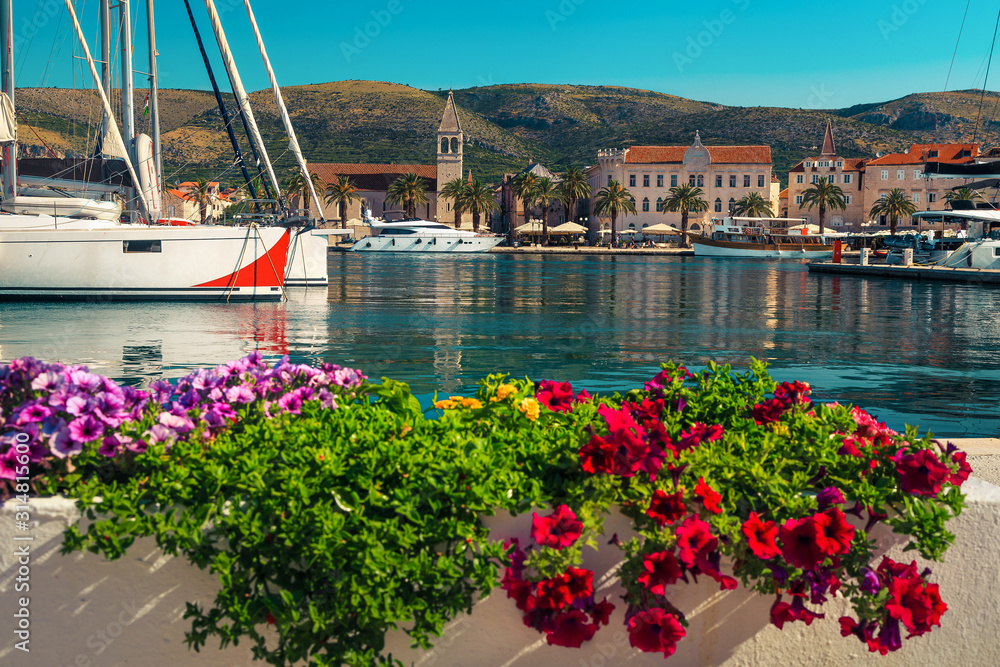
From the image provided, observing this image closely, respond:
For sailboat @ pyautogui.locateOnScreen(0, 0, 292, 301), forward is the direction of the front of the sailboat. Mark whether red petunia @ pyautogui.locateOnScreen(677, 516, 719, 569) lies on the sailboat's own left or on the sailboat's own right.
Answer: on the sailboat's own right

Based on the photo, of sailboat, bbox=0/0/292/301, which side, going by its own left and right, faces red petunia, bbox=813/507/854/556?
right

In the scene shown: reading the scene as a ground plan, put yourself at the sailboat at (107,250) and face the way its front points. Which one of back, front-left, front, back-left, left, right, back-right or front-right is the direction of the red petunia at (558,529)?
right

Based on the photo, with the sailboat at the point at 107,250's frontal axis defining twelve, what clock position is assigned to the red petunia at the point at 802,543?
The red petunia is roughly at 3 o'clock from the sailboat.

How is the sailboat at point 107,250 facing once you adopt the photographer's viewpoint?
facing to the right of the viewer

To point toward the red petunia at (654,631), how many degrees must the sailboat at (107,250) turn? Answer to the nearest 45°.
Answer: approximately 90° to its right

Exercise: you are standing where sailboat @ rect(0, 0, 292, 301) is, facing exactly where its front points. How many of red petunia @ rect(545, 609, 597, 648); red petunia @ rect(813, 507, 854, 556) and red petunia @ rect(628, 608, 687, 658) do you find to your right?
3

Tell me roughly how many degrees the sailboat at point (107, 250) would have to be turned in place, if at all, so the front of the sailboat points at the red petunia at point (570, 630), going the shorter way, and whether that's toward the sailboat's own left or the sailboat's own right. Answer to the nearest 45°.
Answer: approximately 90° to the sailboat's own right

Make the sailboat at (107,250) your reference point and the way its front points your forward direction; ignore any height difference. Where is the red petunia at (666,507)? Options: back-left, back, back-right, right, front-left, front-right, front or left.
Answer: right

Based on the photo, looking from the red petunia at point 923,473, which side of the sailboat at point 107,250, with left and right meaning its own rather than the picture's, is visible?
right

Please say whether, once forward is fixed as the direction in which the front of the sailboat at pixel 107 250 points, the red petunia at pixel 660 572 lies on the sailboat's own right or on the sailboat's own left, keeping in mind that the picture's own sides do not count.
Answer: on the sailboat's own right
